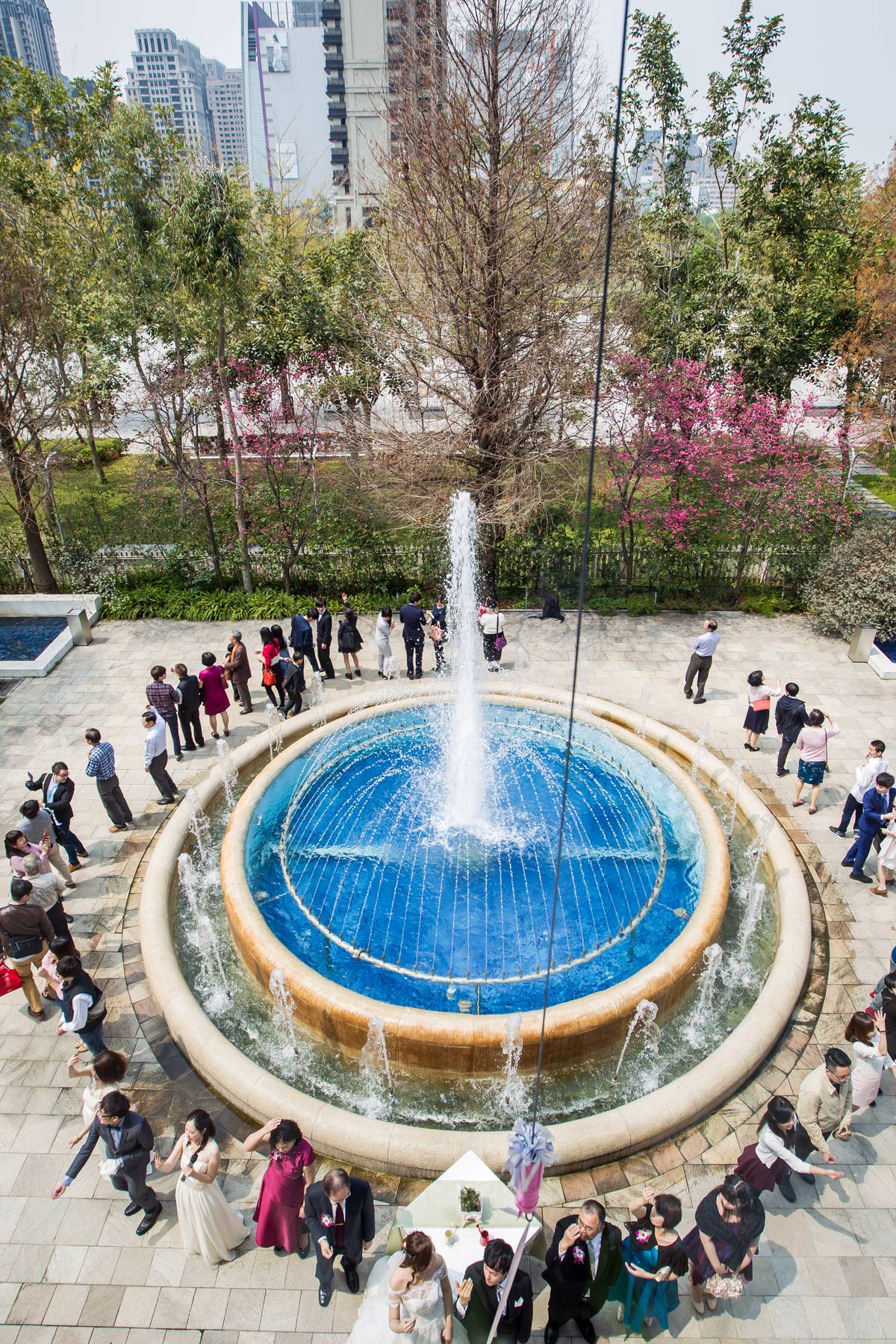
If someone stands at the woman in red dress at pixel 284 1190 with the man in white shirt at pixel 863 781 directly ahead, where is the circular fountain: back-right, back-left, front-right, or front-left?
front-left

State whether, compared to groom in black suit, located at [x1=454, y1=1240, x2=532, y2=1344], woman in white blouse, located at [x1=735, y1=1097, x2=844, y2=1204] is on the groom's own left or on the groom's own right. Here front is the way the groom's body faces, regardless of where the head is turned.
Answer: on the groom's own left

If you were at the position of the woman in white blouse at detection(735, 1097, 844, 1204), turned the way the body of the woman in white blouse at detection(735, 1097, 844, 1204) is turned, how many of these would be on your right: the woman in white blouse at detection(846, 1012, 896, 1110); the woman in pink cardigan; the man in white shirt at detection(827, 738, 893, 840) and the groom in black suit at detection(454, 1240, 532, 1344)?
1

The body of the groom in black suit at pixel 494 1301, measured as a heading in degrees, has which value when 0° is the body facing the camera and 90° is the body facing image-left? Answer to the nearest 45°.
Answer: approximately 0°

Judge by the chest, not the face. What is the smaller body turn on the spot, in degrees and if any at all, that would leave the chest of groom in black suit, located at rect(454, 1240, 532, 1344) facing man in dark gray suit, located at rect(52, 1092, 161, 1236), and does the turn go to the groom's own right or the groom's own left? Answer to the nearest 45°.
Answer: approximately 90° to the groom's own right

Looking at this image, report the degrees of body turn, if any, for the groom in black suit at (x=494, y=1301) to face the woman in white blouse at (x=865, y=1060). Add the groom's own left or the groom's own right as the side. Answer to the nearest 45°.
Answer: approximately 135° to the groom's own left

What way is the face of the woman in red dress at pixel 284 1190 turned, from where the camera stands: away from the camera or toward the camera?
toward the camera

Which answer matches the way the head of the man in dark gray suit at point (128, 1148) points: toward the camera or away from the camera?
toward the camera

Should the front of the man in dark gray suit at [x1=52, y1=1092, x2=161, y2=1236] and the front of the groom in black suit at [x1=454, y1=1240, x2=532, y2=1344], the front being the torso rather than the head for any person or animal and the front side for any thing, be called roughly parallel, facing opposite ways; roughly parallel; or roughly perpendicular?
roughly parallel
